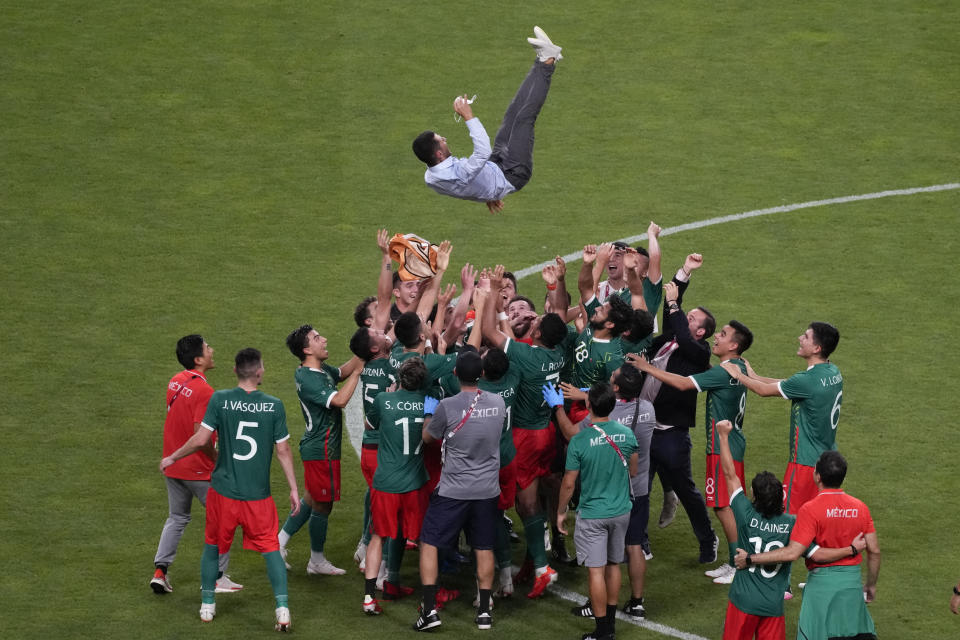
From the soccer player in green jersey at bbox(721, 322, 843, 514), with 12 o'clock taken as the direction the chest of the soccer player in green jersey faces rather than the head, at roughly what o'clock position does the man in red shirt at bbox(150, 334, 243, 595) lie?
The man in red shirt is roughly at 10 o'clock from the soccer player in green jersey.

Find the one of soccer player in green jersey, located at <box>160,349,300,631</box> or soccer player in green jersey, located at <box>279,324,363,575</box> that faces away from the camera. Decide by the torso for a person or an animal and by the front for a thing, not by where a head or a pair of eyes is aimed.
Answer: soccer player in green jersey, located at <box>160,349,300,631</box>

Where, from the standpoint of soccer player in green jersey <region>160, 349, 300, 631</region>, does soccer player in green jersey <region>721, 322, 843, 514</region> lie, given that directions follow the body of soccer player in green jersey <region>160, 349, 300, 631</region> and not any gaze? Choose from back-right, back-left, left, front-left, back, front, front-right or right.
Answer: right

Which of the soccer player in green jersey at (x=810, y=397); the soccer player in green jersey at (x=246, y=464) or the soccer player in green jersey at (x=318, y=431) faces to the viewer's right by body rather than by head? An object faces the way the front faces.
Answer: the soccer player in green jersey at (x=318, y=431)

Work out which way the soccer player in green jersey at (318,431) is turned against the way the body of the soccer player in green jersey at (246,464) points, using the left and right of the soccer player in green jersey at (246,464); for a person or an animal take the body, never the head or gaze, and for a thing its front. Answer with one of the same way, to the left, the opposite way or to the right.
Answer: to the right

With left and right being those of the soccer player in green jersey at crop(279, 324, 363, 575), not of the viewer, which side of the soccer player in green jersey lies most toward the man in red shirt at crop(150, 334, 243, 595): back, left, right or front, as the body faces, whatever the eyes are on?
back

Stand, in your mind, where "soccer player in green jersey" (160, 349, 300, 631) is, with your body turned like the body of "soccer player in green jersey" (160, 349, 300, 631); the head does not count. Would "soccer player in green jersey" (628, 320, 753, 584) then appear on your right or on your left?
on your right

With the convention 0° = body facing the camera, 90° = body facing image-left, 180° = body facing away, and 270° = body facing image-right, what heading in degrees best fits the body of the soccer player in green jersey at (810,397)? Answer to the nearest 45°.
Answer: approximately 135°

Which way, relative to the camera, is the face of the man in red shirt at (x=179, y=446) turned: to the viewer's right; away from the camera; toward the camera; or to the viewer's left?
to the viewer's right

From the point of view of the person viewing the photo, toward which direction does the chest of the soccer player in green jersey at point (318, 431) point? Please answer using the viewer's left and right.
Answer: facing to the right of the viewer

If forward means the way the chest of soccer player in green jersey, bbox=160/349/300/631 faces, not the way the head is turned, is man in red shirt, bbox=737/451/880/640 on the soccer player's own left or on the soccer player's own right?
on the soccer player's own right

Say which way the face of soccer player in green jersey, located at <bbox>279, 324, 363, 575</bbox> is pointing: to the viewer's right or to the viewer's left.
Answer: to the viewer's right

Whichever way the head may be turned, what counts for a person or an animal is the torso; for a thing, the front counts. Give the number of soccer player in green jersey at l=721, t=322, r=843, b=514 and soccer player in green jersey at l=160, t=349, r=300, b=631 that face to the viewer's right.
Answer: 0
